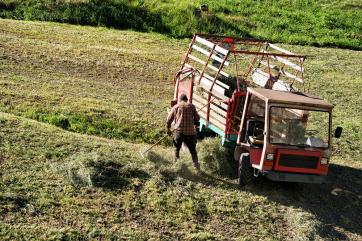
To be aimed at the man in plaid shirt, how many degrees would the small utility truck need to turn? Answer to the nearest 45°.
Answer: approximately 135° to its right

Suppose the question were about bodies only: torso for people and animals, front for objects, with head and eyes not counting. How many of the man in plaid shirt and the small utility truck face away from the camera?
1

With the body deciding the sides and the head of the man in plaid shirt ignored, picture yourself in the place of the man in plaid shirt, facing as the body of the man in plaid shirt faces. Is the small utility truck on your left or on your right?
on your right

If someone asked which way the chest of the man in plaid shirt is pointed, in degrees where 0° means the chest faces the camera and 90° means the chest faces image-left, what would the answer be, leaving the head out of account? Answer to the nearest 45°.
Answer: approximately 180°

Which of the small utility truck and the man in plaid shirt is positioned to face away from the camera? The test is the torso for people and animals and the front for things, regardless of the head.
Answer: the man in plaid shirt

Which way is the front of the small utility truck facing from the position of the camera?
facing the viewer and to the right of the viewer
